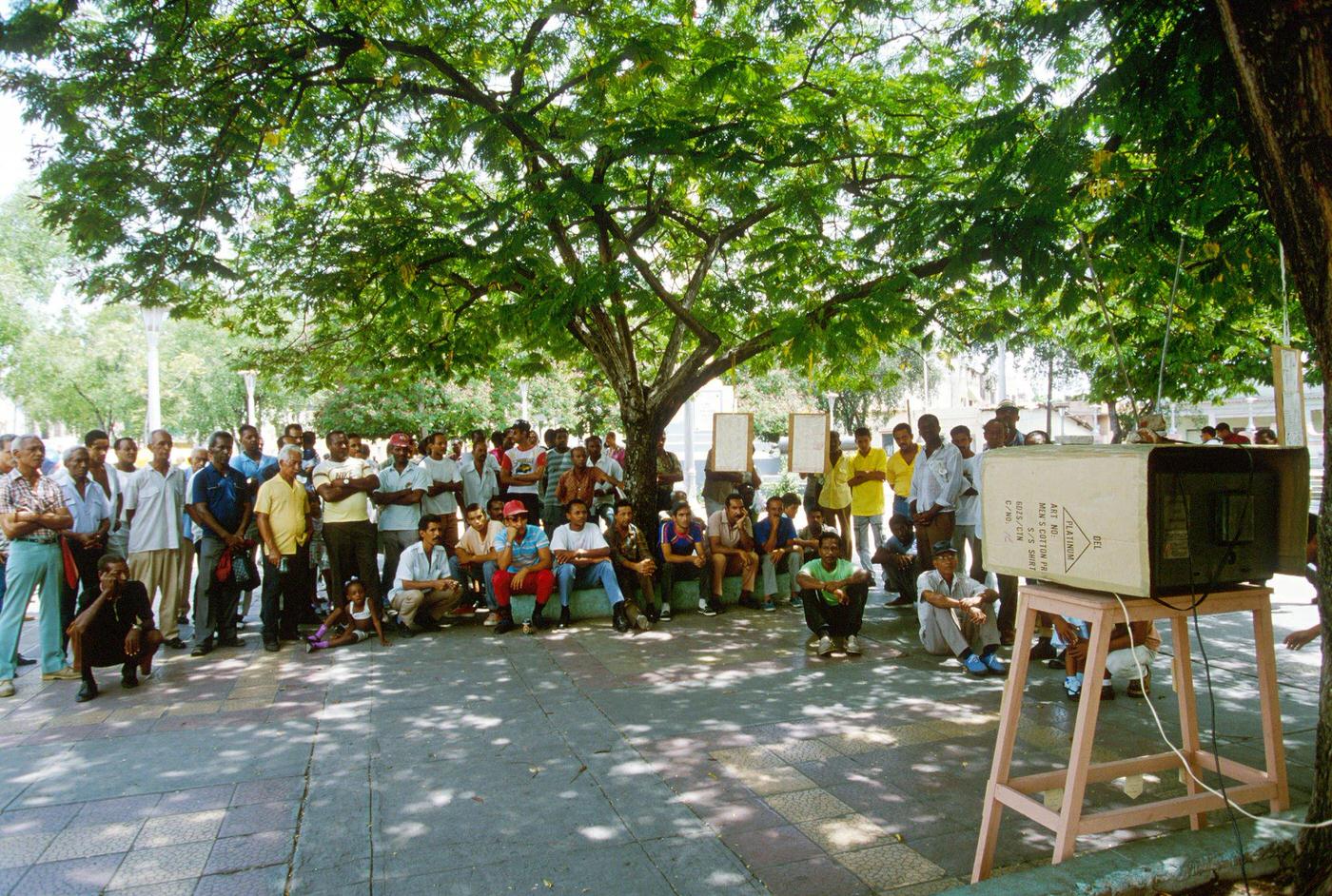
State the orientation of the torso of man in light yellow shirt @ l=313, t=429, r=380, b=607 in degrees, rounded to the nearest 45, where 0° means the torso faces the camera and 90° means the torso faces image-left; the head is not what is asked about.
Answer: approximately 0°

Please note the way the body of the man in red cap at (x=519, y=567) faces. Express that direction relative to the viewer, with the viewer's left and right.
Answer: facing the viewer

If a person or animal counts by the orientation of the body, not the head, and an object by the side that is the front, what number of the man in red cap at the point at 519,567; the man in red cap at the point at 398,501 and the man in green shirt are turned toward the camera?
3

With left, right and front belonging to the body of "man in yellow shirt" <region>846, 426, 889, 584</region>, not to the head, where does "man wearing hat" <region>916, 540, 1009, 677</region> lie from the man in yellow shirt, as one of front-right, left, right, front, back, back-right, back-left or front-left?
front

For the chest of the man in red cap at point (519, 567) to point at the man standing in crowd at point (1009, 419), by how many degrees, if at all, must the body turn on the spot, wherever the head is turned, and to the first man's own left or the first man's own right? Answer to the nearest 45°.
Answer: approximately 90° to the first man's own left

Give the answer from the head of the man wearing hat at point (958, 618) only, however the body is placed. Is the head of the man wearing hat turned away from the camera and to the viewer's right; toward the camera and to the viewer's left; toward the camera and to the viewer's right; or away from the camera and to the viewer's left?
toward the camera and to the viewer's right

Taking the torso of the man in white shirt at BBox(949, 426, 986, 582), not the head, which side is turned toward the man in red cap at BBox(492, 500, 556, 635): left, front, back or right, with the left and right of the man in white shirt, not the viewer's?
right

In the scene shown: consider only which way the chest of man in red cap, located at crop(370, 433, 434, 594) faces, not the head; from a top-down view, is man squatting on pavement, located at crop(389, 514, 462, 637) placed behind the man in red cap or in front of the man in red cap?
in front

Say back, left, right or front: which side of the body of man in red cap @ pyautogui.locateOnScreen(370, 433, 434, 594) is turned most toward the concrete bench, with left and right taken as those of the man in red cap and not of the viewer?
left

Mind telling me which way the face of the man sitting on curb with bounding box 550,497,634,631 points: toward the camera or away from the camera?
toward the camera

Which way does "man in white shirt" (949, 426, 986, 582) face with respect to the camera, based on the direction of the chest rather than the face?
toward the camera

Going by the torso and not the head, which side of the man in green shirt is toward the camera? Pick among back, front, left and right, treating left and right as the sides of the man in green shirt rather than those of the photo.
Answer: front

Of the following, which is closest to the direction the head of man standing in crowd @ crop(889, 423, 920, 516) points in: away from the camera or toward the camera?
toward the camera

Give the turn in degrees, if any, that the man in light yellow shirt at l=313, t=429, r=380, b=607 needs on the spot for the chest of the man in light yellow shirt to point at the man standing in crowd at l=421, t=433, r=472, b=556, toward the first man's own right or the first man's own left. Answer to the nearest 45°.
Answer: approximately 135° to the first man's own left

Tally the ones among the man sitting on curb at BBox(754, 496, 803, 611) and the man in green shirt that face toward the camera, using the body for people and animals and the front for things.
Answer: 2

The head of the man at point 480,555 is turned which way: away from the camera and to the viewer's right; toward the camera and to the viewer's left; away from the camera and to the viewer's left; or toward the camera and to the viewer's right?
toward the camera and to the viewer's right

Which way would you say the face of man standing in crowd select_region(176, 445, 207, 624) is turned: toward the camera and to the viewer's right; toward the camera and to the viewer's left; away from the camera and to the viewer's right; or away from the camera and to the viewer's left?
toward the camera and to the viewer's right
